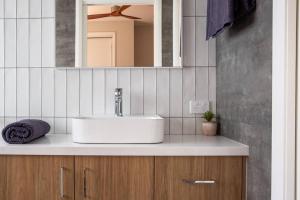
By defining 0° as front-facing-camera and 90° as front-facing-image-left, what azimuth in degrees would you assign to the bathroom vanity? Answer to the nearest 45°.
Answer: approximately 0°
